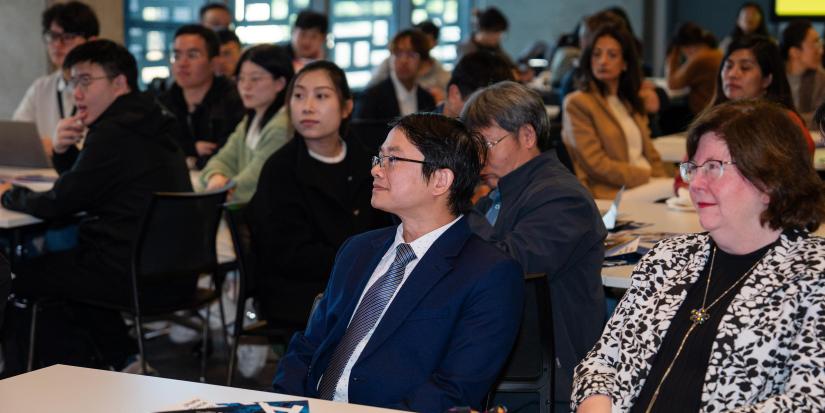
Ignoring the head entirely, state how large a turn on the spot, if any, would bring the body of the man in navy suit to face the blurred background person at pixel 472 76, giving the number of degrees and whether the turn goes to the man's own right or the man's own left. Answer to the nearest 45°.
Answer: approximately 135° to the man's own right

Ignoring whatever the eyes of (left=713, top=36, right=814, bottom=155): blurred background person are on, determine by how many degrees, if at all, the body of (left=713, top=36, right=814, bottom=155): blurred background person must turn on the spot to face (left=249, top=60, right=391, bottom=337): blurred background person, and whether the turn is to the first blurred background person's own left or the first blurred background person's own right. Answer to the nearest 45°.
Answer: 0° — they already face them

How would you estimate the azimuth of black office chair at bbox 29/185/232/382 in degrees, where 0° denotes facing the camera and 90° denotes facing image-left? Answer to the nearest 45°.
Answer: approximately 135°

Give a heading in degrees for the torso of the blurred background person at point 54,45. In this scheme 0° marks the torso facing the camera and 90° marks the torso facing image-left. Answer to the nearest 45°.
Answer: approximately 45°

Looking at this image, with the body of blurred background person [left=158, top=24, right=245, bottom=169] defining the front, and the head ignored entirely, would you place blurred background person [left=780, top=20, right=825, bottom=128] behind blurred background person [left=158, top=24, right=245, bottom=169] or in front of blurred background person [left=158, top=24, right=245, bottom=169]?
behind

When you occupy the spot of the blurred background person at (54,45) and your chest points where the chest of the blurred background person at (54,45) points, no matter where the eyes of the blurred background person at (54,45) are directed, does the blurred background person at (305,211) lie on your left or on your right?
on your left

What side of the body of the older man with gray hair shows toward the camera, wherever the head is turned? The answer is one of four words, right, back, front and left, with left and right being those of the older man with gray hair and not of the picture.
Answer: left
